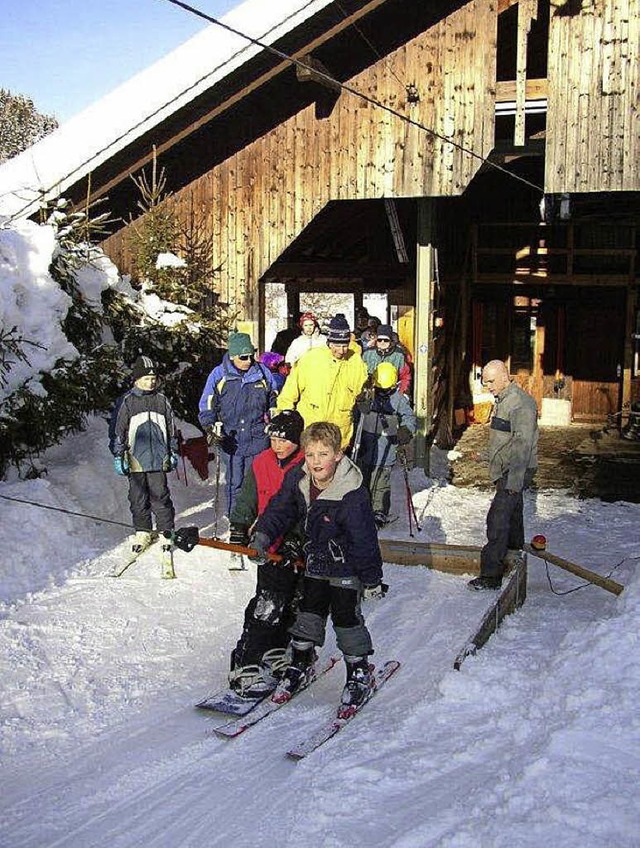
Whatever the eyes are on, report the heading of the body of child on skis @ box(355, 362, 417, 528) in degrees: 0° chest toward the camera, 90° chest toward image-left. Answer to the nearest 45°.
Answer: approximately 0°

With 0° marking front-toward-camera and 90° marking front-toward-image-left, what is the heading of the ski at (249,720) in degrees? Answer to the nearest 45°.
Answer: approximately 45°

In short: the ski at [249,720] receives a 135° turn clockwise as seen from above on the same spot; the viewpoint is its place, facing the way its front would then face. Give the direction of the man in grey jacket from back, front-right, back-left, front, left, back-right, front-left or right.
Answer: front-right

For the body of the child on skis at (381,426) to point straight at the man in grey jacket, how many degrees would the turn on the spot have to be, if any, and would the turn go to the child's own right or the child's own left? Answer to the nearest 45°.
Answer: approximately 45° to the child's own left
